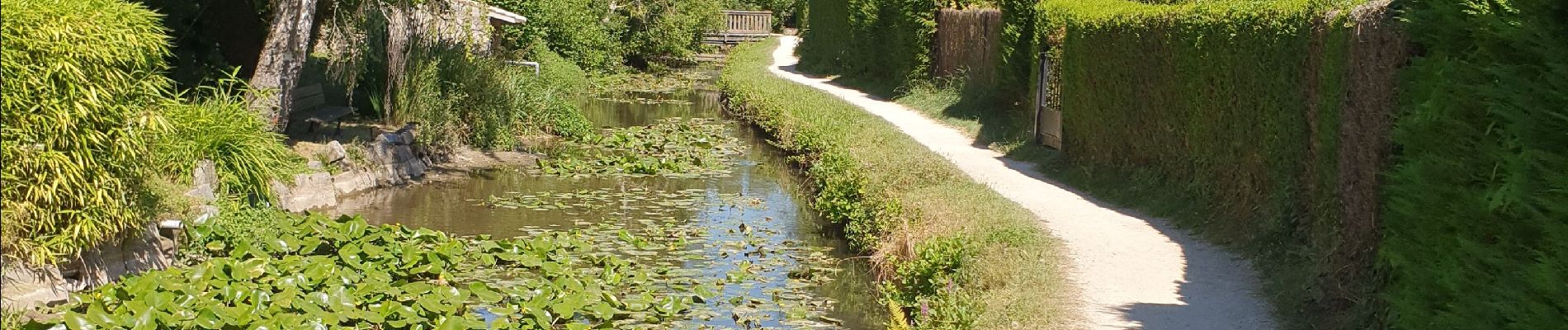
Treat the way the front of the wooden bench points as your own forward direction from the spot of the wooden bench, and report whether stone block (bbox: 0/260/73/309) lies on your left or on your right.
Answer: on your right

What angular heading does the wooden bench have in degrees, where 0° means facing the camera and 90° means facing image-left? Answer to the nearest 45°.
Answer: approximately 315°

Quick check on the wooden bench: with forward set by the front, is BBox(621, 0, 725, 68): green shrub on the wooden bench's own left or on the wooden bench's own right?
on the wooden bench's own left
